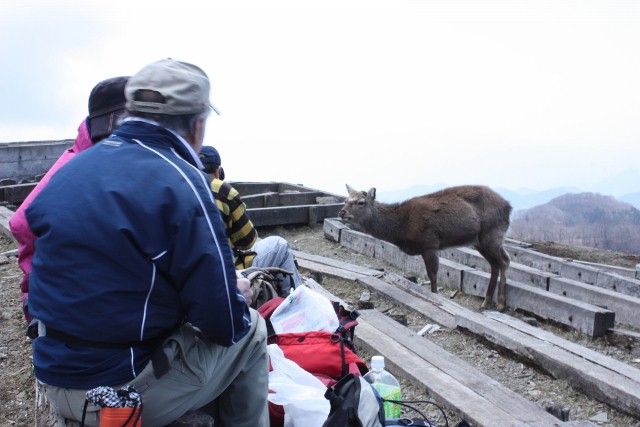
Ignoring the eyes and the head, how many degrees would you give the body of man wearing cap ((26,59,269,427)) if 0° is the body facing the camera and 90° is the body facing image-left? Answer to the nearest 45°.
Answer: approximately 225°

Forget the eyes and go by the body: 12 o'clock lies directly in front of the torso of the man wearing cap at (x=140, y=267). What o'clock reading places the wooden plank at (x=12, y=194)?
The wooden plank is roughly at 10 o'clock from the man wearing cap.

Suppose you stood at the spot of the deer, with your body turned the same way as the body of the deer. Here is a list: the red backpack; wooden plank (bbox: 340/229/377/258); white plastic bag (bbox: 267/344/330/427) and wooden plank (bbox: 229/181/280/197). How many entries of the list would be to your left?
2

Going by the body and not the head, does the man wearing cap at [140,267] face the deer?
yes

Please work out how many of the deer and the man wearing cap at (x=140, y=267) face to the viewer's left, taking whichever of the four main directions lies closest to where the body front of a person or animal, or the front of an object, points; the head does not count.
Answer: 1

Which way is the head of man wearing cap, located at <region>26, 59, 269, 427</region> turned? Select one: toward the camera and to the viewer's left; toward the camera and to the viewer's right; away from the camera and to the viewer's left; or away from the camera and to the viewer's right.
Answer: away from the camera and to the viewer's right

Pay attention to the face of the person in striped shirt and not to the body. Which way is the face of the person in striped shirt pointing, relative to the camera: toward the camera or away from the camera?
away from the camera

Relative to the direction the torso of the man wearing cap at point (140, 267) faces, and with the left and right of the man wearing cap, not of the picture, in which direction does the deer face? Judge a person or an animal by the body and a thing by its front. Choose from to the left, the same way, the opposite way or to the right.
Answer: to the left

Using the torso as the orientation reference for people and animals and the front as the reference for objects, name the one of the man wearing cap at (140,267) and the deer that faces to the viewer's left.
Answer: the deer

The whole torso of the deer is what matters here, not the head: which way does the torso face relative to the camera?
to the viewer's left

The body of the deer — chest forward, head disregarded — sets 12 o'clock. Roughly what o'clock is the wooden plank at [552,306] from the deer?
The wooden plank is roughly at 8 o'clock from the deer.

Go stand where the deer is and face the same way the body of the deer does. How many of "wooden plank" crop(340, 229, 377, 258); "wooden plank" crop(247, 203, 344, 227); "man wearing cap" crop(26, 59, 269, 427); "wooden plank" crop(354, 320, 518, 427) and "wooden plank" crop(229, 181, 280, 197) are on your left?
2

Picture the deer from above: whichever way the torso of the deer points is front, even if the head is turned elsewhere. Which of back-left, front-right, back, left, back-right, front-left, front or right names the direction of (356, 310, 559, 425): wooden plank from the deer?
left

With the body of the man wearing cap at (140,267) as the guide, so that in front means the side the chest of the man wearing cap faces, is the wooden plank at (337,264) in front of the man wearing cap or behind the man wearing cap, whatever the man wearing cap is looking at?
in front

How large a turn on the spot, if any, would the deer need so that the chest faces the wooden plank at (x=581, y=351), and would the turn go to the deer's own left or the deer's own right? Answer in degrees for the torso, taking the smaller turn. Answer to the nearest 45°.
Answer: approximately 90° to the deer's own left

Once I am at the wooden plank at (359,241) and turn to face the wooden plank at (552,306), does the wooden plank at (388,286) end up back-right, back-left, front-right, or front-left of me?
front-right
